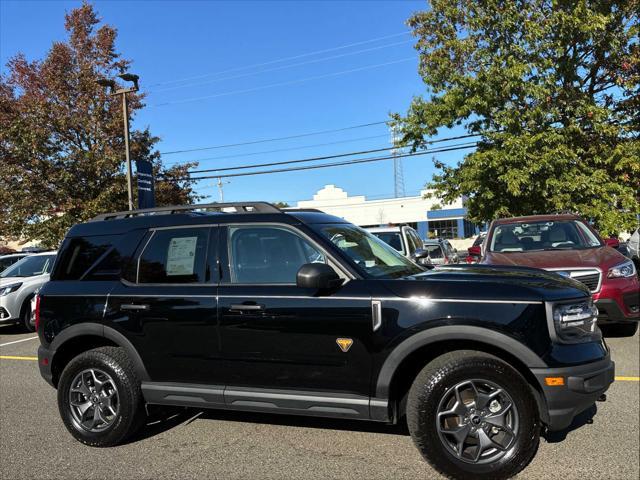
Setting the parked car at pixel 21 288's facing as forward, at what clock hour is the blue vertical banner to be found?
The blue vertical banner is roughly at 6 o'clock from the parked car.

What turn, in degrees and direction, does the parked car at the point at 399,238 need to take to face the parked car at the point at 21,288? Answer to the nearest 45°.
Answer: approximately 45° to its right

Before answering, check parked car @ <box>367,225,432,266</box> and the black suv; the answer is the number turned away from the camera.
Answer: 0

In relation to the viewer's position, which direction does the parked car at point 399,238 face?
facing the viewer and to the left of the viewer

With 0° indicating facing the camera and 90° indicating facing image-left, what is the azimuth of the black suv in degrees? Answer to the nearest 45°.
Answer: approximately 315°

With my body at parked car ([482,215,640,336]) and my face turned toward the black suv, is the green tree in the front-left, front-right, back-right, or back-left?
back-right

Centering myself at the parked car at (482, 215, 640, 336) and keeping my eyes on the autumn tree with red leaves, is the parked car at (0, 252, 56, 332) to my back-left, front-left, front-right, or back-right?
front-left

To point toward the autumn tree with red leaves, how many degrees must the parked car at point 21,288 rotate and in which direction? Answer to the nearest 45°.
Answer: approximately 135° to its right

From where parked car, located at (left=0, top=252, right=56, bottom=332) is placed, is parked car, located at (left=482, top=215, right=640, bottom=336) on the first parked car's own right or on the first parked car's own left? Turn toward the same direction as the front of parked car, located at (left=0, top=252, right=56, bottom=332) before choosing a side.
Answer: on the first parked car's own left
